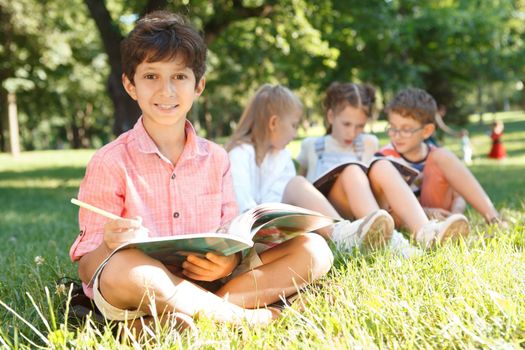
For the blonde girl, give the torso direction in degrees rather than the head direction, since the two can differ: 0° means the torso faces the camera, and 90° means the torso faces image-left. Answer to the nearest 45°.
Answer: approximately 315°

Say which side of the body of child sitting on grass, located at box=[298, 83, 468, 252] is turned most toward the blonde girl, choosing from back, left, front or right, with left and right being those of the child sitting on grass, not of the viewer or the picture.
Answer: right

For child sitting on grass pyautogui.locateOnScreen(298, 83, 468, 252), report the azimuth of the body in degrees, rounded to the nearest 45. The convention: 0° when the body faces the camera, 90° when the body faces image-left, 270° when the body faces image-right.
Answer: approximately 315°

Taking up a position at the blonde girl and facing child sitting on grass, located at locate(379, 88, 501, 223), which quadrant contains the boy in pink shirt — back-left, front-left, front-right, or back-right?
back-right

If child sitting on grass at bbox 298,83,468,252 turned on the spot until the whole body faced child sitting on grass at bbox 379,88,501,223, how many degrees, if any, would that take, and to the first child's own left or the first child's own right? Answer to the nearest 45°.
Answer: approximately 90° to the first child's own left

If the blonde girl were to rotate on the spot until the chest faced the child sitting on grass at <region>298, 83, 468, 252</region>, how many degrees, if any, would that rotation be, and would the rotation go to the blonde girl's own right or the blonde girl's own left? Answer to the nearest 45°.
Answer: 0° — they already face them
